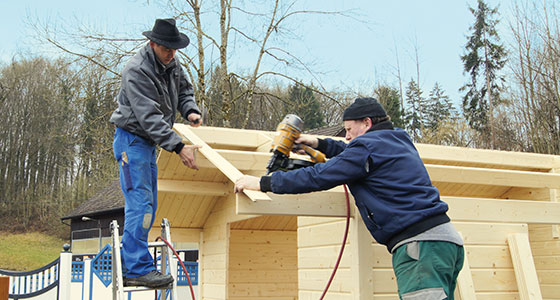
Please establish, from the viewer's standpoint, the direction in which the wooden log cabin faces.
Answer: facing the viewer and to the left of the viewer

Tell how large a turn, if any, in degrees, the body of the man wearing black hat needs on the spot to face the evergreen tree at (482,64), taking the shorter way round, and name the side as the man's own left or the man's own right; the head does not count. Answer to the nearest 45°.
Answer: approximately 45° to the man's own left

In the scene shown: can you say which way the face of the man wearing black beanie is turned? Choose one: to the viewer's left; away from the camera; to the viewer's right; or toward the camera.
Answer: to the viewer's left

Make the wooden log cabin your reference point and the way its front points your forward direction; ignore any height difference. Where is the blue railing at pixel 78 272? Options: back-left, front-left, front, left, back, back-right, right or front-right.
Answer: right

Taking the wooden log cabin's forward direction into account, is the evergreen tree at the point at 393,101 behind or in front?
behind

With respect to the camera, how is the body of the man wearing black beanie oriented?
to the viewer's left

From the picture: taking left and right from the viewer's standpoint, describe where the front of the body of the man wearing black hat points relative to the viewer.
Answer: facing to the right of the viewer

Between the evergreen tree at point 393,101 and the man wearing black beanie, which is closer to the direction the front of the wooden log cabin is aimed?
the man wearing black beanie

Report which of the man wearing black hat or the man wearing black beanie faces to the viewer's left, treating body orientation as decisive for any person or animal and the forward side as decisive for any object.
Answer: the man wearing black beanie

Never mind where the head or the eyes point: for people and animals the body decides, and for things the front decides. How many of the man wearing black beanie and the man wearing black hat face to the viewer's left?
1

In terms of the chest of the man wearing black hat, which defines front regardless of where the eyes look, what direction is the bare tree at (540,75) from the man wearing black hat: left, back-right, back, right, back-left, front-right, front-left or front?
front-left

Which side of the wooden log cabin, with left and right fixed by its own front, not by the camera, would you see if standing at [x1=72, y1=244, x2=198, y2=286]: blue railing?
right
